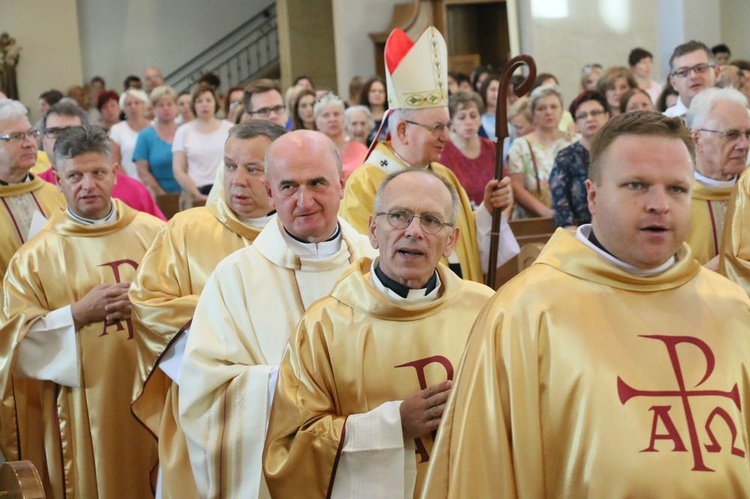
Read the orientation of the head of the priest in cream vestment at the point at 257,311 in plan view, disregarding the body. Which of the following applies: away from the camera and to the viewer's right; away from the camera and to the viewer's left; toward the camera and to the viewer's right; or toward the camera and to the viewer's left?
toward the camera and to the viewer's right

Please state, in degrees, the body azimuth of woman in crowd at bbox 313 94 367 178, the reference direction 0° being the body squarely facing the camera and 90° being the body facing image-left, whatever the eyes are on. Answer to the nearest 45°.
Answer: approximately 0°

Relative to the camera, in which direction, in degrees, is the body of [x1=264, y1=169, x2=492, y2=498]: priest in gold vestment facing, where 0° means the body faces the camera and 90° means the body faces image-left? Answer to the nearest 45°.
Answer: approximately 315°

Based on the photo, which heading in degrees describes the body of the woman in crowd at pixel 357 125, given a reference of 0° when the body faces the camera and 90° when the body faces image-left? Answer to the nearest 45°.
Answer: approximately 0°

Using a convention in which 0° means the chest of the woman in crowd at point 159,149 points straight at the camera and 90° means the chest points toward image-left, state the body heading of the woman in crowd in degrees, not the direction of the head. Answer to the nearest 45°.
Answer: approximately 315°

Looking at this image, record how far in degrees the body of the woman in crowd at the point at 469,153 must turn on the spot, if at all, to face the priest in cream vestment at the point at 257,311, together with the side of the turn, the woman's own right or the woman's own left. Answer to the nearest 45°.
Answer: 0° — they already face them

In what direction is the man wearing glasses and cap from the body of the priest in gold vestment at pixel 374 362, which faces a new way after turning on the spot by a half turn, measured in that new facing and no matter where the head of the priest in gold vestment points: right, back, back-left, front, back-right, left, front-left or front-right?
front-right

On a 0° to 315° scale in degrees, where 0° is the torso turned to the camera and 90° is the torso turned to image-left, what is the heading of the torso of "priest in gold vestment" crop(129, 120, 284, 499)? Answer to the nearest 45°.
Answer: approximately 315°

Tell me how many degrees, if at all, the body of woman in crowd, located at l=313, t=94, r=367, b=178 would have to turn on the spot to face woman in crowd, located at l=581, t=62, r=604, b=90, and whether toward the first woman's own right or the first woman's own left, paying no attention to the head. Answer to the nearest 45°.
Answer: approximately 135° to the first woman's own left
